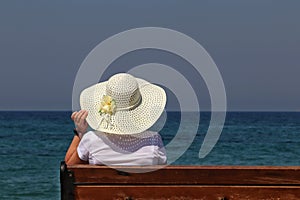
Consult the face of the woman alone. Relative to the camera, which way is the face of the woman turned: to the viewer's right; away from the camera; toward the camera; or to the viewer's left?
away from the camera

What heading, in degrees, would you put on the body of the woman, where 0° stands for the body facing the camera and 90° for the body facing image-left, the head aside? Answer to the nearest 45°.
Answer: approximately 180°

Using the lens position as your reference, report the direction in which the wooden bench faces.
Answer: facing away from the viewer
